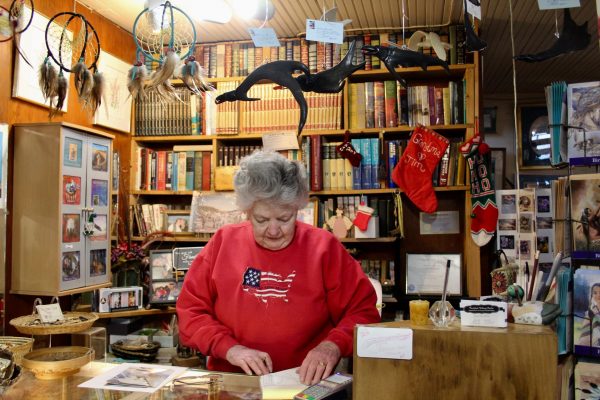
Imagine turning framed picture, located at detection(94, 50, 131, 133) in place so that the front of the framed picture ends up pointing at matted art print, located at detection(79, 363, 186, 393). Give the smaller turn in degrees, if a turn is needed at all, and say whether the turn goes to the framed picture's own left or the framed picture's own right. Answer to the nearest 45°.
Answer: approximately 45° to the framed picture's own right

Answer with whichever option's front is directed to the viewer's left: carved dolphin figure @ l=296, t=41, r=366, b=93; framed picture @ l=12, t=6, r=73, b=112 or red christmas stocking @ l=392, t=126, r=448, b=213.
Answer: the carved dolphin figure

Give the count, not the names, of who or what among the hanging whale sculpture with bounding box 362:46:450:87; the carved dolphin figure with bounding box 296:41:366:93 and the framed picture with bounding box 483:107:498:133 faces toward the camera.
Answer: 1

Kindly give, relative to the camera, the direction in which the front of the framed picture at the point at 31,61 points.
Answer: facing the viewer and to the right of the viewer

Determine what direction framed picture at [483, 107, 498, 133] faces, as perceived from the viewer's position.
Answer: facing the viewer

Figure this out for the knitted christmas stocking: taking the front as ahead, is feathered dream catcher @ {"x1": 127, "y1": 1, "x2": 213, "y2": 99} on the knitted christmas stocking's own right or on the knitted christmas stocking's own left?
on the knitted christmas stocking's own right

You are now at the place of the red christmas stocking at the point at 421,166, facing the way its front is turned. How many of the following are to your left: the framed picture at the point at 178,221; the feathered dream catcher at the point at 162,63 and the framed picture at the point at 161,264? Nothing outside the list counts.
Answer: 0

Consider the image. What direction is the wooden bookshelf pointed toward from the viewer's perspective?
toward the camera

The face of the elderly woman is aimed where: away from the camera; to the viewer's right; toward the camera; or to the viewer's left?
toward the camera

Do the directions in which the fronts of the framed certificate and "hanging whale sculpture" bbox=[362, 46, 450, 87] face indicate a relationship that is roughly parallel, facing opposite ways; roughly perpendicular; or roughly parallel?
roughly perpendicular

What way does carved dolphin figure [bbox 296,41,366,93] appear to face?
to the viewer's left

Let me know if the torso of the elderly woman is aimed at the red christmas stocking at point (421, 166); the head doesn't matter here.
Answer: no

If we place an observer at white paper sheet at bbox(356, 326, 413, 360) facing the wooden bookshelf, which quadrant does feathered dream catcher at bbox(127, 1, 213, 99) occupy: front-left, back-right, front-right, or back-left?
front-left

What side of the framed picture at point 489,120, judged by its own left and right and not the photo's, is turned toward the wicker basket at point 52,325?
front

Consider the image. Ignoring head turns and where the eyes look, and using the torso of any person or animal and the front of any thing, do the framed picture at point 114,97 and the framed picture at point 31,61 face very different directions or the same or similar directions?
same or similar directions

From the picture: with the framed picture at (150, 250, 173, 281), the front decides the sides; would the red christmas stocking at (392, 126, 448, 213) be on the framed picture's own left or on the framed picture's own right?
on the framed picture's own left

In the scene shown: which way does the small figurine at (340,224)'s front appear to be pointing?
toward the camera

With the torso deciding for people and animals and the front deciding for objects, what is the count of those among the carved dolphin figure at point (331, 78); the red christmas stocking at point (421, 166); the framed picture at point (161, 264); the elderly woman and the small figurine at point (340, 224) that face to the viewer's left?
1
